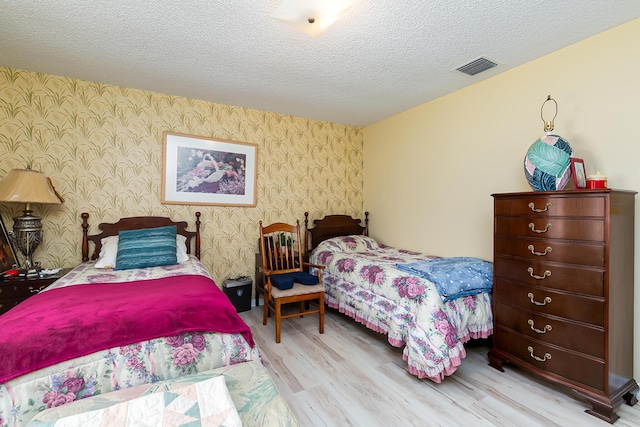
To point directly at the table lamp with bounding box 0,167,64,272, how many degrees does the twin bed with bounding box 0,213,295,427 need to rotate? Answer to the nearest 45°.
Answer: approximately 135° to its right

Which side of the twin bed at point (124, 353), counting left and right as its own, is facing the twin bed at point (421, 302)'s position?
left

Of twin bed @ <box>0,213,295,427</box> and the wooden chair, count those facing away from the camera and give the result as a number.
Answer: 0

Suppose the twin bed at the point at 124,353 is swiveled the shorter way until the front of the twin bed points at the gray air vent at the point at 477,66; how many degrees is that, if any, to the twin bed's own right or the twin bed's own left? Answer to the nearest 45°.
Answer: approximately 90° to the twin bed's own left

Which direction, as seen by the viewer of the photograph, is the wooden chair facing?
facing the viewer and to the right of the viewer

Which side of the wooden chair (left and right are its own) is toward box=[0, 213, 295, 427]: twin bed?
right

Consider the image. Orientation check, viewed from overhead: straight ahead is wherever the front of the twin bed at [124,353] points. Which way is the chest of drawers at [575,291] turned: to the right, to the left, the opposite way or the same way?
to the right

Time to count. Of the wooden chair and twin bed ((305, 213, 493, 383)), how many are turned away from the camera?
0

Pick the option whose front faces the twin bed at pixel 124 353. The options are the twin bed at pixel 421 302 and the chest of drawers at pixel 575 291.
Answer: the chest of drawers

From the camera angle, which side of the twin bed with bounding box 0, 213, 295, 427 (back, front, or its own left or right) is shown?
front

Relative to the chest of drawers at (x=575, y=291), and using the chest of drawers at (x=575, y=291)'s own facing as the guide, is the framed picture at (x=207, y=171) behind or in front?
in front

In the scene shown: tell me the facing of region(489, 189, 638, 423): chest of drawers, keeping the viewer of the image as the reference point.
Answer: facing the viewer and to the left of the viewer

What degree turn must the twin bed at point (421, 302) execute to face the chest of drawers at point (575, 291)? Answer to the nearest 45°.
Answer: approximately 45° to its left
